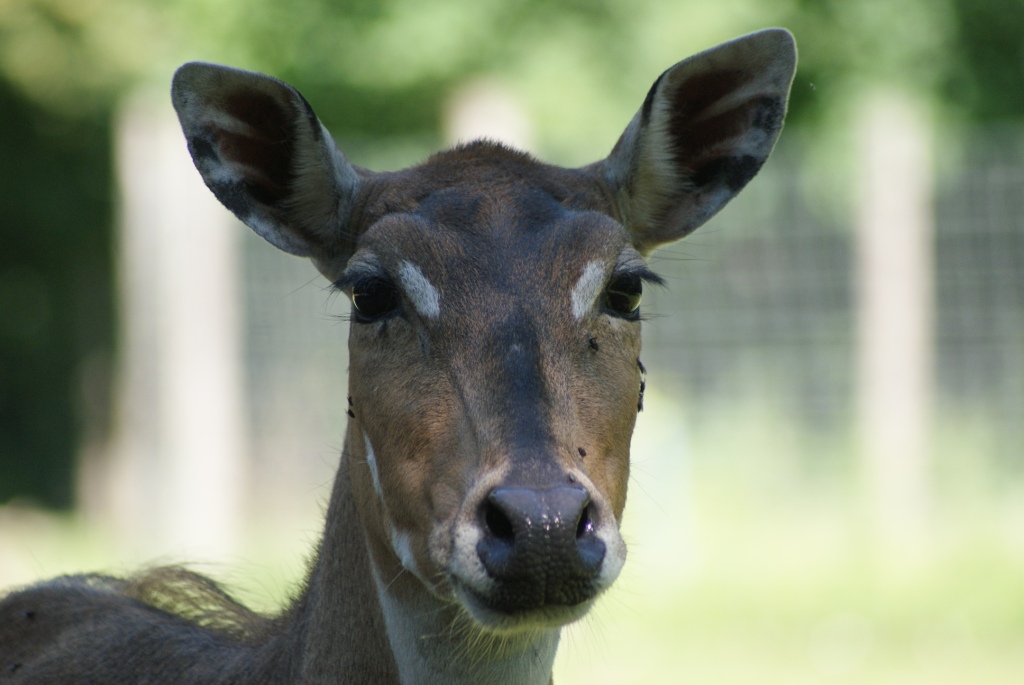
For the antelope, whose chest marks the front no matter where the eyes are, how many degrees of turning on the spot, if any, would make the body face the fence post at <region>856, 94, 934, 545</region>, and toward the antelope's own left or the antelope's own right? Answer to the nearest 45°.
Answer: approximately 90° to the antelope's own left

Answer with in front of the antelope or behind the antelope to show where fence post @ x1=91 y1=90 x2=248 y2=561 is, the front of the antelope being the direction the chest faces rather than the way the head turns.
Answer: behind

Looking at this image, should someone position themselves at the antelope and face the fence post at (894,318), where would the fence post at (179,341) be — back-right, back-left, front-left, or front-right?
front-left

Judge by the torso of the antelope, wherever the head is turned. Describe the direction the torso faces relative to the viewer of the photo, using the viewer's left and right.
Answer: facing the viewer and to the right of the viewer

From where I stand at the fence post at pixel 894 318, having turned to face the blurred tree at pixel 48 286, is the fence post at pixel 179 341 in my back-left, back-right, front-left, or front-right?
front-left

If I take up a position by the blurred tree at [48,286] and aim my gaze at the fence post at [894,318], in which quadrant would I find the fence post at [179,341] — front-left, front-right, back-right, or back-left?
front-right

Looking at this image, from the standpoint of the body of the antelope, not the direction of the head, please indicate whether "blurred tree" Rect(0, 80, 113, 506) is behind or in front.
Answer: behind
